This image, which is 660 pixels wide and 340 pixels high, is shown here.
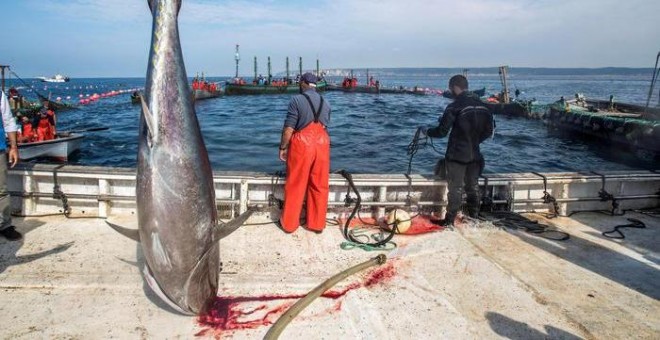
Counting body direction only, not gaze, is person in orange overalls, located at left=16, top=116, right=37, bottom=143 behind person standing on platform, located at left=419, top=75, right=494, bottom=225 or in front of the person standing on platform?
in front

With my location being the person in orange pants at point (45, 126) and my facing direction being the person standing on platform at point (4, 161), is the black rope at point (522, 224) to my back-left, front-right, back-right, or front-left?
front-left

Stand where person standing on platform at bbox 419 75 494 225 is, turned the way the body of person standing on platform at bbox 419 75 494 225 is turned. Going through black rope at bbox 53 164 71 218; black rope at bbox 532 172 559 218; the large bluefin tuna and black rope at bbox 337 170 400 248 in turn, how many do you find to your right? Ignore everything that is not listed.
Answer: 1

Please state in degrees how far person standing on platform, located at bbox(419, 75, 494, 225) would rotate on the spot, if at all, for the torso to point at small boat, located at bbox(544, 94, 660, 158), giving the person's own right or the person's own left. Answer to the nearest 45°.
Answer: approximately 45° to the person's own right

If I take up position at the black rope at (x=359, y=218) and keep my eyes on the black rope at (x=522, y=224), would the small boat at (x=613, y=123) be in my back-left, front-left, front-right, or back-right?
front-left

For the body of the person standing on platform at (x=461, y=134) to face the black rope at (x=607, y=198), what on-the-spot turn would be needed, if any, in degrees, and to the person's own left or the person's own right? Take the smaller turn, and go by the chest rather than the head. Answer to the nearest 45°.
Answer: approximately 90° to the person's own right

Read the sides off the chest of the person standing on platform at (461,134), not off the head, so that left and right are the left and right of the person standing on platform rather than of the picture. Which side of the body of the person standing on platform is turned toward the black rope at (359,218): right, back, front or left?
left

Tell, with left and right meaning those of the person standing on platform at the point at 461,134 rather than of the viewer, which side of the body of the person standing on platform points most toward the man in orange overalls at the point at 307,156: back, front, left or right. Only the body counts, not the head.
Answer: left

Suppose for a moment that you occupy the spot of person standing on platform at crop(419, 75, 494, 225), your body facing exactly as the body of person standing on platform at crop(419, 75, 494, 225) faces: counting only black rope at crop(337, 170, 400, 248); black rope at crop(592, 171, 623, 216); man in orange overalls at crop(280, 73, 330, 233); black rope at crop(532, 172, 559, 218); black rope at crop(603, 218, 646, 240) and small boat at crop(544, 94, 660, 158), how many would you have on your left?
2

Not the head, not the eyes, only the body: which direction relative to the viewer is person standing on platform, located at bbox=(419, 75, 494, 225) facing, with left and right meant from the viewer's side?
facing away from the viewer and to the left of the viewer

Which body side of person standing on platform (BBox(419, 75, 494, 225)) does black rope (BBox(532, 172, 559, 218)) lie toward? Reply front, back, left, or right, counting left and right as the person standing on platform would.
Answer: right

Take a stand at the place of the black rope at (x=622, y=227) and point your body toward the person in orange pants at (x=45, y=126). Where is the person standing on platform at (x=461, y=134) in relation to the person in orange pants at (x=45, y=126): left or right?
left

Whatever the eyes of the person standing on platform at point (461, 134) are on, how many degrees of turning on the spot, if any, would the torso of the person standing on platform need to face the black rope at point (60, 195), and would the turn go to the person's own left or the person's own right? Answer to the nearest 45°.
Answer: approximately 45° to the person's own left

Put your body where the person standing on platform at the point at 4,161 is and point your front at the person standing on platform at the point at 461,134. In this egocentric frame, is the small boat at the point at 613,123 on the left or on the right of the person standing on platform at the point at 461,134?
left
